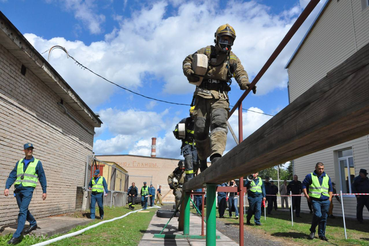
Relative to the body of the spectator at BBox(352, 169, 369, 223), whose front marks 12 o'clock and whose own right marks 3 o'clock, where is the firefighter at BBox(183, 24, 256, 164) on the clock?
The firefighter is roughly at 11 o'clock from the spectator.

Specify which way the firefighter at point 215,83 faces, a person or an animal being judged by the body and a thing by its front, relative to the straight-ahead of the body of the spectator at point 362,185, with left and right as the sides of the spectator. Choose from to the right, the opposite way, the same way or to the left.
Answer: to the left

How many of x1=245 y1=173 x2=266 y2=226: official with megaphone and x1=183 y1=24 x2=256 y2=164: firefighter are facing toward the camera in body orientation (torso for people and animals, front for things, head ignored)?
2

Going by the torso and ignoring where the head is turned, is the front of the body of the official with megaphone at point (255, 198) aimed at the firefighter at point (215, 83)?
yes

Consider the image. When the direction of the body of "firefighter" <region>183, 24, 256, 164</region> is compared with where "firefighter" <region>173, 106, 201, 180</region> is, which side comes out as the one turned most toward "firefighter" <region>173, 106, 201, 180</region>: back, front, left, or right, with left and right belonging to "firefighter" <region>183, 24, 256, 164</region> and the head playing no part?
back

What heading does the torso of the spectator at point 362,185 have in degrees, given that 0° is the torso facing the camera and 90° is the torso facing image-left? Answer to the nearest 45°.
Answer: approximately 45°

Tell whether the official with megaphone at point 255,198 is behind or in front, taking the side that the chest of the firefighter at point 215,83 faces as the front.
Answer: behind

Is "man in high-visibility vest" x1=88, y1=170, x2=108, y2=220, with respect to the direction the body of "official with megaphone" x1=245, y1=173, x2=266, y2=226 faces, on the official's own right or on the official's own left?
on the official's own right

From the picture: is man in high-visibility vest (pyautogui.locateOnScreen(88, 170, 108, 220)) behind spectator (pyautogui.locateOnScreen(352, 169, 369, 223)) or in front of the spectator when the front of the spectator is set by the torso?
in front

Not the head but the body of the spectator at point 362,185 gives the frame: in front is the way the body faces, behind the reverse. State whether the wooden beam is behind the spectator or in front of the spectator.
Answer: in front

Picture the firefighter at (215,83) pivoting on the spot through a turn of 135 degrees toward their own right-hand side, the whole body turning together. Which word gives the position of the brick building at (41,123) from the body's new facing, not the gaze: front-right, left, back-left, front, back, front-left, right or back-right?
front
